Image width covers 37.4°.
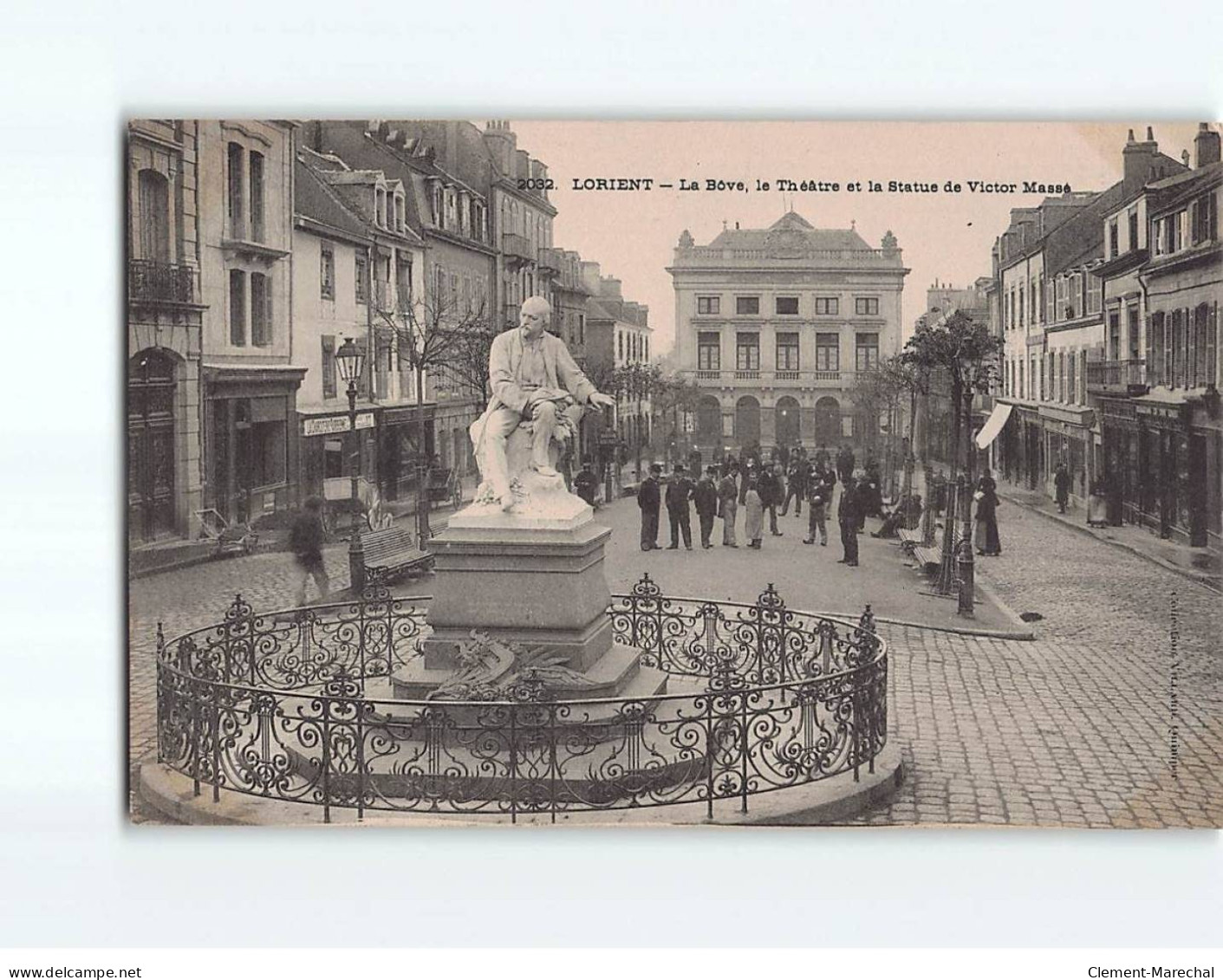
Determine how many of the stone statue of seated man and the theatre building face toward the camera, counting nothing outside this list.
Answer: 2
